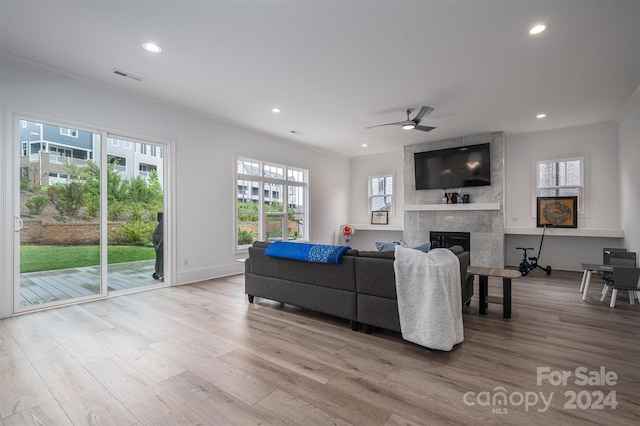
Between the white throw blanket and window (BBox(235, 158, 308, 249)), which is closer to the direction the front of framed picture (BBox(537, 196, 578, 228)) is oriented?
the white throw blanket

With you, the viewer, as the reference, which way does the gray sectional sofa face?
facing away from the viewer and to the right of the viewer

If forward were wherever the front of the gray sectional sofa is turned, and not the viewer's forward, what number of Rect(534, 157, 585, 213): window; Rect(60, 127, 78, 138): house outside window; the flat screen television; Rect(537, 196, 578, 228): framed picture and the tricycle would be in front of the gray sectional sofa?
4

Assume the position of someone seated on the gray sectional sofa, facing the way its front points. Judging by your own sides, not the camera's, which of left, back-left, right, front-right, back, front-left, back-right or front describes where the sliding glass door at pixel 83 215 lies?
back-left

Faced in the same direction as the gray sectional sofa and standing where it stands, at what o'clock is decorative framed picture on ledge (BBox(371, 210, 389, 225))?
The decorative framed picture on ledge is roughly at 11 o'clock from the gray sectional sofa.

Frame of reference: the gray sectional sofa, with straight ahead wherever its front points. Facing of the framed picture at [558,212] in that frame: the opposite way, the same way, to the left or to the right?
the opposite way

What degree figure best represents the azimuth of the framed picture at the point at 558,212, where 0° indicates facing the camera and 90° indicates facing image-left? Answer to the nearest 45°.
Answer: approximately 0°

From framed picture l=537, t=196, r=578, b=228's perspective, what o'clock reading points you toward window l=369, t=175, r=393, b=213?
The window is roughly at 3 o'clock from the framed picture.

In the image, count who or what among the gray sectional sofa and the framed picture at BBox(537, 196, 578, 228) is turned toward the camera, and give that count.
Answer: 1
